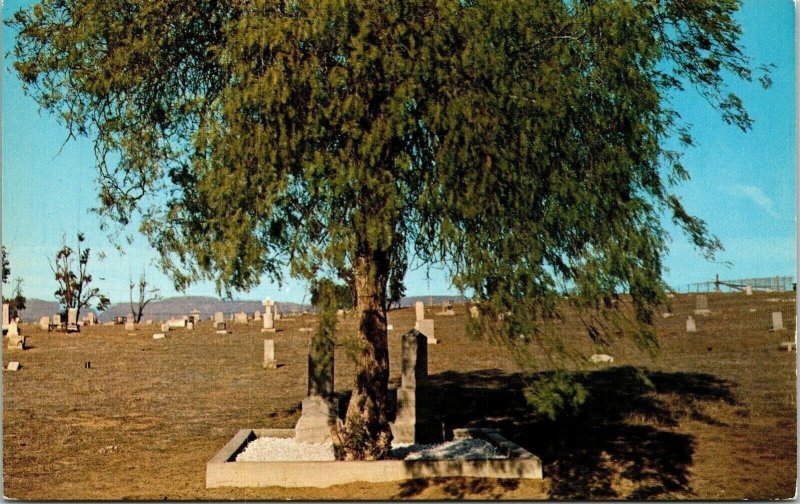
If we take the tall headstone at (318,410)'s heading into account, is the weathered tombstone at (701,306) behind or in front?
behind

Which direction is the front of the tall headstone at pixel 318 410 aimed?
toward the camera

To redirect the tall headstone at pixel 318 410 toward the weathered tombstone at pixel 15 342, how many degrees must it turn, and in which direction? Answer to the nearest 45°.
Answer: approximately 135° to its right

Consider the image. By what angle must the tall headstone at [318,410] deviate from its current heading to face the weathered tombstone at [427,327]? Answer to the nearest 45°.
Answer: approximately 180°

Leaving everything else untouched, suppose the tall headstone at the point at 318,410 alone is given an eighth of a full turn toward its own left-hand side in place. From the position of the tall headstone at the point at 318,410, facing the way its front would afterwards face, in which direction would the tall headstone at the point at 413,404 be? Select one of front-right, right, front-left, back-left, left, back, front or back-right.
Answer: front-left

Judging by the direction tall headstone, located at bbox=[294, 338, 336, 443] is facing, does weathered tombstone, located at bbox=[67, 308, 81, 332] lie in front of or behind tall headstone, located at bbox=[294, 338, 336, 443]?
behind

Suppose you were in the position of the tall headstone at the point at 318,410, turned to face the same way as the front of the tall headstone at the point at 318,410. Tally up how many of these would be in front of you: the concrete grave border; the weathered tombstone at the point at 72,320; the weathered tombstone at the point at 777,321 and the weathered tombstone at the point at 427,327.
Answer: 1

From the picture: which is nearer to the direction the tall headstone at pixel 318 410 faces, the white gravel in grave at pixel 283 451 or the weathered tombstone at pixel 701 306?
the white gravel in grave

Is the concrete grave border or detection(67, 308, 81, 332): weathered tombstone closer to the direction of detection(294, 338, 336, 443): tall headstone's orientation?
the concrete grave border

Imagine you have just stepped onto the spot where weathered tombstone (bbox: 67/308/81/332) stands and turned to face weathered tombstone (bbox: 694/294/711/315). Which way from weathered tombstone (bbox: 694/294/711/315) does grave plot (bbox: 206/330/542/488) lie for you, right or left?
right

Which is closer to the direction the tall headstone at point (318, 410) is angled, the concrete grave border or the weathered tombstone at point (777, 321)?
the concrete grave border

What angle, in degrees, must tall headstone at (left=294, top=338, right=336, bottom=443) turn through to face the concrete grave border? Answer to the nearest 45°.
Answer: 0° — it already faces it
